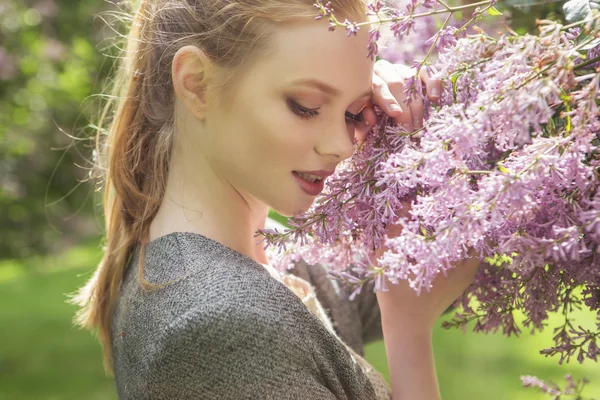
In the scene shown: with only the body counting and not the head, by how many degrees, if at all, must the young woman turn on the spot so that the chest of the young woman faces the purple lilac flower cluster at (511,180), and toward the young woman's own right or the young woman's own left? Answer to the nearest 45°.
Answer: approximately 45° to the young woman's own right

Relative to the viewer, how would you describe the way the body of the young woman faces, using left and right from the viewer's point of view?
facing to the right of the viewer
